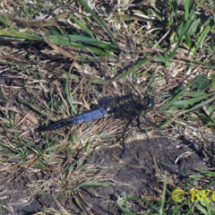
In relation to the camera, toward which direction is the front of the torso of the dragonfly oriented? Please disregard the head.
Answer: to the viewer's right
